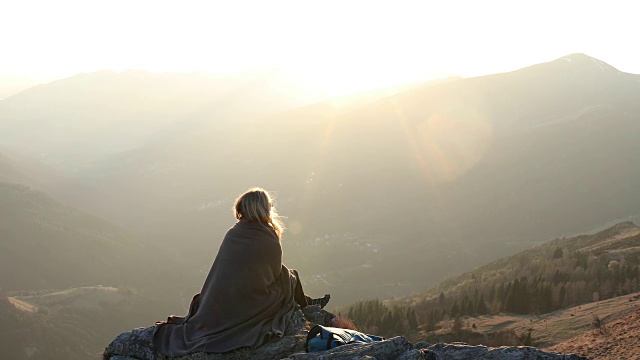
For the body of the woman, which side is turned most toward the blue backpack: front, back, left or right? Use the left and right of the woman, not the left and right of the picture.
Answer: right

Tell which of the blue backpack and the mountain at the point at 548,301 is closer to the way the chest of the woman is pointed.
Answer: the mountain

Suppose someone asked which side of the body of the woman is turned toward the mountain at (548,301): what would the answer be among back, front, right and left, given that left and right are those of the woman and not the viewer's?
front

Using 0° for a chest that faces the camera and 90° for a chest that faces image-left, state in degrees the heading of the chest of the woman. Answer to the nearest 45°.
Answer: approximately 225°

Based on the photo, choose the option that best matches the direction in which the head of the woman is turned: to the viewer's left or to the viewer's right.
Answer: to the viewer's right
